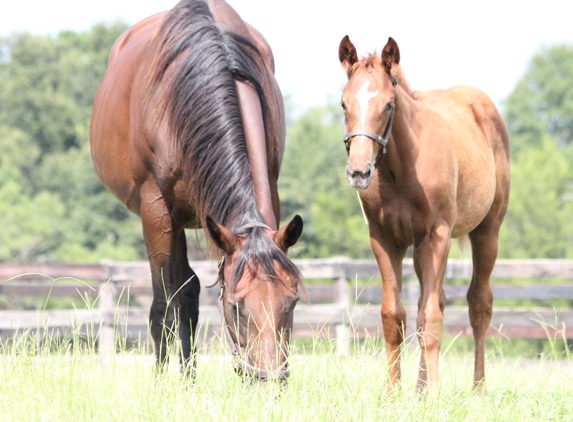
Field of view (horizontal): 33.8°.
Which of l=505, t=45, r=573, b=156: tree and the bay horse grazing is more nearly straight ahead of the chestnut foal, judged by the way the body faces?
the bay horse grazing

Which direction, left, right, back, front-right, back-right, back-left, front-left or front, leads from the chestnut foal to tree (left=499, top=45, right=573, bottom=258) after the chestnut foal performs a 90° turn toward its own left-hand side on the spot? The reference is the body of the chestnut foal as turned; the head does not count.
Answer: back-left

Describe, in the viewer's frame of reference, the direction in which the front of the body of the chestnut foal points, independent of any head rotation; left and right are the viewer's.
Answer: facing the viewer and to the left of the viewer

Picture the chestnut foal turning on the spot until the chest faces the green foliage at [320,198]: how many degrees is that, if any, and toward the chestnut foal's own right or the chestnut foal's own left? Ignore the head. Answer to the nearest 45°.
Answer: approximately 135° to the chestnut foal's own right

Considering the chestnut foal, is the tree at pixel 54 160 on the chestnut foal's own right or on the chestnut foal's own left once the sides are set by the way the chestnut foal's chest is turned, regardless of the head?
on the chestnut foal's own right

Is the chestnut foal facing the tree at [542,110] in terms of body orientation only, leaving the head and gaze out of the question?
no
